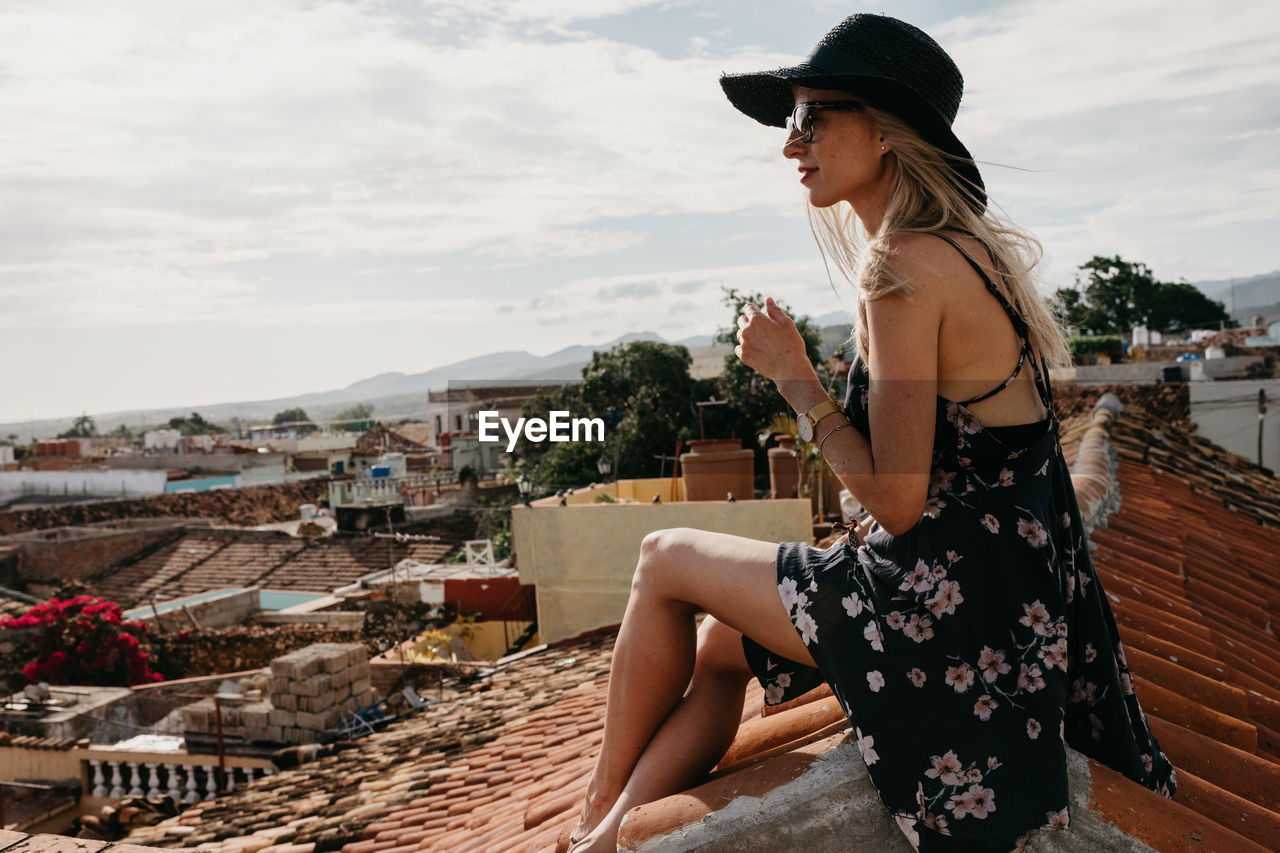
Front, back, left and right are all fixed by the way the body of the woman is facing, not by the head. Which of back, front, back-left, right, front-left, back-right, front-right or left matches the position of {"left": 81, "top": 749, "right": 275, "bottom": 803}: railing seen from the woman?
front-right

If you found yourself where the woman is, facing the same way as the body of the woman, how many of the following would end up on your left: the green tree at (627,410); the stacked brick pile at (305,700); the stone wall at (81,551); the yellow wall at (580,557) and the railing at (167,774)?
0

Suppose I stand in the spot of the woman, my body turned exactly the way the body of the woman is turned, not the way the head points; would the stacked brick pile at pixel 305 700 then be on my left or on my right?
on my right

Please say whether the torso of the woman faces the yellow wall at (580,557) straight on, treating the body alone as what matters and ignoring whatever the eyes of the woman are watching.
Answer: no

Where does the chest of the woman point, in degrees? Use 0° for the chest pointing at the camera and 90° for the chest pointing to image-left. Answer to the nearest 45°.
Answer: approximately 90°

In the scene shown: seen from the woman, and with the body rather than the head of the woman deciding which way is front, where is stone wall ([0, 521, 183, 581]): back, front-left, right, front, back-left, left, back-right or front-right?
front-right

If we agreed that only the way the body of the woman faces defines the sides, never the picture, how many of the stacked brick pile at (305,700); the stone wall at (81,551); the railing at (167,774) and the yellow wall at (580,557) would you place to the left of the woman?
0

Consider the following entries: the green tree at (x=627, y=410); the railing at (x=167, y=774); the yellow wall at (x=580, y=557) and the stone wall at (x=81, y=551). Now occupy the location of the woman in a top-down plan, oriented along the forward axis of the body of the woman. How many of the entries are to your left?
0

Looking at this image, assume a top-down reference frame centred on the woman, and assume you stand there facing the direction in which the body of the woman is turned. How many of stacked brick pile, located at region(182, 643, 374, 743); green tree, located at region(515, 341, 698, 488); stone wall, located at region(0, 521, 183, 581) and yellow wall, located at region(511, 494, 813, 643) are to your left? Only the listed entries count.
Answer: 0

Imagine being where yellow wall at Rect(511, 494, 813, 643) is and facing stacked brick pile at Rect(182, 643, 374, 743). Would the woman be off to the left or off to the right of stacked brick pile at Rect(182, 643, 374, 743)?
left

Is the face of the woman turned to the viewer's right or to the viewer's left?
to the viewer's left
